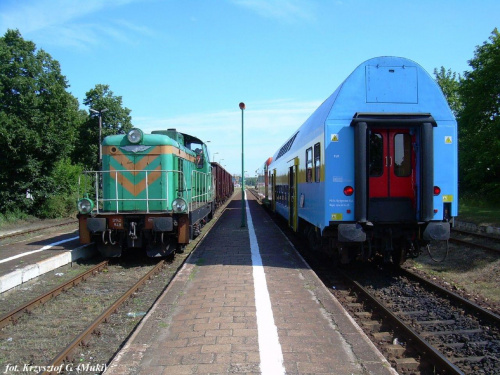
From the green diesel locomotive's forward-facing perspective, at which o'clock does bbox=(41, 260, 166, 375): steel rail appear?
The steel rail is roughly at 12 o'clock from the green diesel locomotive.

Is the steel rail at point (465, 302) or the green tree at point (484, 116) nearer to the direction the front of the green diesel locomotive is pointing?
the steel rail

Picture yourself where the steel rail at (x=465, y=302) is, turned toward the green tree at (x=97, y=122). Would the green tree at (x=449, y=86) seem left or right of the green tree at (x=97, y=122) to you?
right

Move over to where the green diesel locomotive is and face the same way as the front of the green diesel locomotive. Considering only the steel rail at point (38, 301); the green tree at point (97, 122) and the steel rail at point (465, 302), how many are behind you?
1

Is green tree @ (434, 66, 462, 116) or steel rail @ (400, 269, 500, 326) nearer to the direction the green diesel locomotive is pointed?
the steel rail

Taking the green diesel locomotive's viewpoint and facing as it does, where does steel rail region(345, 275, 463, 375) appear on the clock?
The steel rail is roughly at 11 o'clock from the green diesel locomotive.

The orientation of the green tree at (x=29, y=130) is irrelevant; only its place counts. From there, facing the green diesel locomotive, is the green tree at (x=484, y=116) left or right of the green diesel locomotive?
left

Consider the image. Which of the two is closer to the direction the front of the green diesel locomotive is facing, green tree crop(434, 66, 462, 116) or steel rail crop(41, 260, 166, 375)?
the steel rail

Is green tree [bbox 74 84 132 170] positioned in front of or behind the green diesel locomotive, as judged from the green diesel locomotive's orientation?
behind

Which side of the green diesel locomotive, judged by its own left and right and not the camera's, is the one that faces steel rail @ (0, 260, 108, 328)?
front

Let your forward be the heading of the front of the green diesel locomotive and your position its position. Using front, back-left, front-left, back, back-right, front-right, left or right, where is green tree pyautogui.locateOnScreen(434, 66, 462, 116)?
back-left

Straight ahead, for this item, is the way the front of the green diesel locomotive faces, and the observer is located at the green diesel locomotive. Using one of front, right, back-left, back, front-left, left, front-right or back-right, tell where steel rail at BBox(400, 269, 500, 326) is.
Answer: front-left
